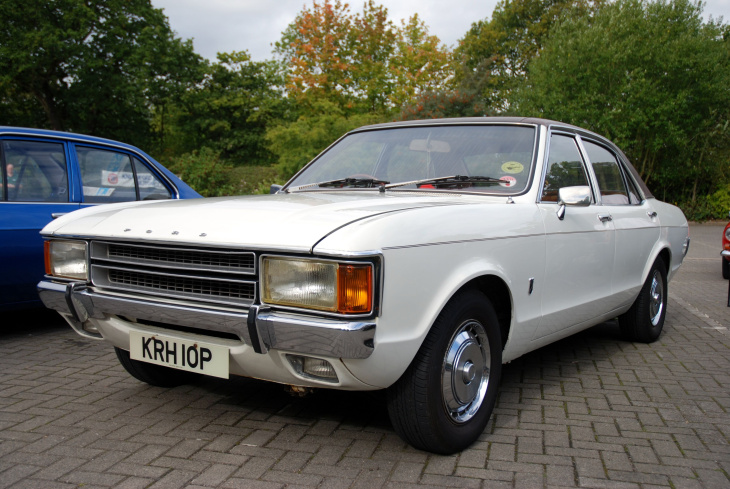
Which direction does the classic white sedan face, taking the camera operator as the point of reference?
facing the viewer and to the left of the viewer

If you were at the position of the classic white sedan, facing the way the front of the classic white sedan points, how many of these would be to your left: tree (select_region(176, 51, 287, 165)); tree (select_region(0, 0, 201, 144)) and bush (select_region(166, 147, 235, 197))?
0

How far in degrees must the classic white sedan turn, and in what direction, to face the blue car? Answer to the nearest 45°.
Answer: approximately 90° to its right

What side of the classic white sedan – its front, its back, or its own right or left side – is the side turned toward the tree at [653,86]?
back

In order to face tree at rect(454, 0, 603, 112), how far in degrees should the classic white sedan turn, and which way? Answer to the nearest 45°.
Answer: approximately 135° to its right

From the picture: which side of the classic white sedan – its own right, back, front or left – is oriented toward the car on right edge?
back

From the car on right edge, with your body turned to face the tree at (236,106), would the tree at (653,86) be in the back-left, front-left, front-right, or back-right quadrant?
front-right
